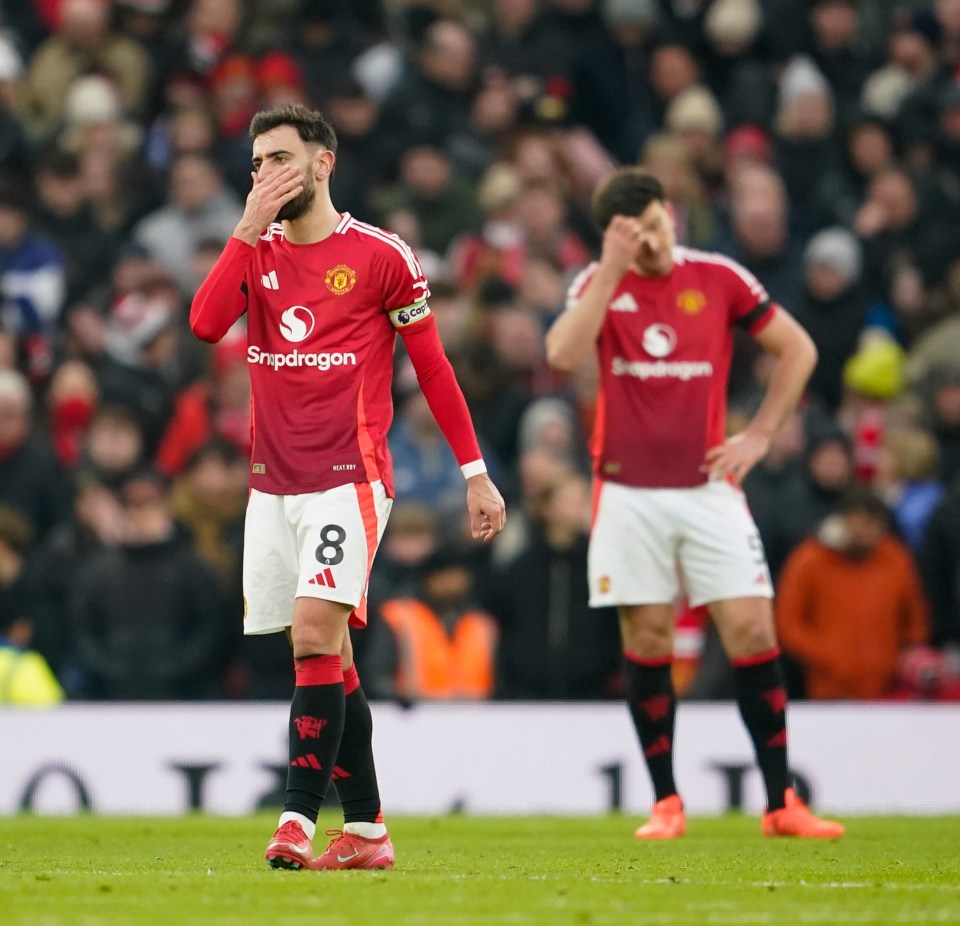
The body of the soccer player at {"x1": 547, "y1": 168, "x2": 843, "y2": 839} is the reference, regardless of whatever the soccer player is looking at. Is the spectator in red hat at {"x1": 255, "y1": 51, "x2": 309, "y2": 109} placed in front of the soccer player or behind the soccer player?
behind

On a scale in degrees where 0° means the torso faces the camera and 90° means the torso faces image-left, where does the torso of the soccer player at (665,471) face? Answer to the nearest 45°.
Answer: approximately 0°

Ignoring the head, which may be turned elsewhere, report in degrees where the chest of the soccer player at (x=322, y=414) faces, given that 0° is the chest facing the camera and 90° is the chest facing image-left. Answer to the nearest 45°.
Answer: approximately 45°

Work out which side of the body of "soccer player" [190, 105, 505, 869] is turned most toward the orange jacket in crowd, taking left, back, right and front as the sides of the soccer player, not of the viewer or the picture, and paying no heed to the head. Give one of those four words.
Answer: back

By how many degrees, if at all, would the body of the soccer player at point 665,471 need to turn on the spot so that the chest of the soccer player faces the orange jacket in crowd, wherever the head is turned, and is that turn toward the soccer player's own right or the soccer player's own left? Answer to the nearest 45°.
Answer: approximately 180°

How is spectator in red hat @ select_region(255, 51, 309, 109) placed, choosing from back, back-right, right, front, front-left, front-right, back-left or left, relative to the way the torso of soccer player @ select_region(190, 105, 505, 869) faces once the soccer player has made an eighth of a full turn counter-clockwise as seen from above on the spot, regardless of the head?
back
